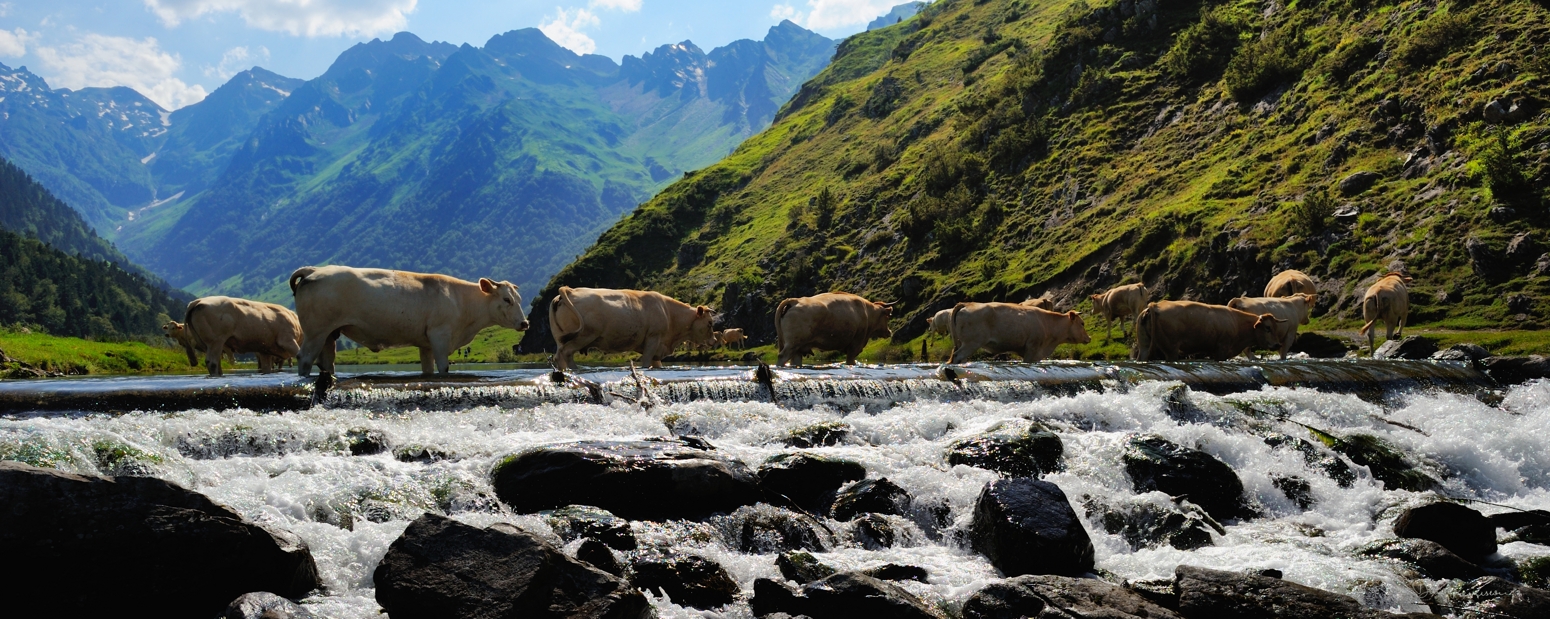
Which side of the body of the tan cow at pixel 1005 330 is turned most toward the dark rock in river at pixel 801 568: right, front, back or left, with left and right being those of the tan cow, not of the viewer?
right

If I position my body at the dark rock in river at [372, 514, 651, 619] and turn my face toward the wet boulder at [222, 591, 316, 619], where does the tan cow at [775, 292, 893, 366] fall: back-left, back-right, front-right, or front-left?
back-right

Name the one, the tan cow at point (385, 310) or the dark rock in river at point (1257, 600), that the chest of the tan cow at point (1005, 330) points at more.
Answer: the dark rock in river

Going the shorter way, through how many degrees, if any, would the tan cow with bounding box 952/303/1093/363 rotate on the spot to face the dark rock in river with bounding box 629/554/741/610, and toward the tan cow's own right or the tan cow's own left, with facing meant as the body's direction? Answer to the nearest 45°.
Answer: approximately 90° to the tan cow's own right

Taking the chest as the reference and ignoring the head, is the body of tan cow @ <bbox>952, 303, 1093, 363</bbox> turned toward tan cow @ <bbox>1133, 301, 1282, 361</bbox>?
yes

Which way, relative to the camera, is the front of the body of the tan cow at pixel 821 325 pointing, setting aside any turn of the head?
to the viewer's right

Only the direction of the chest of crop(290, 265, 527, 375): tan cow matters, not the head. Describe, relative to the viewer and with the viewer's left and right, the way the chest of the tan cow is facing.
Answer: facing to the right of the viewer

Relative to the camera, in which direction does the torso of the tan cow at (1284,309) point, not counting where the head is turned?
to the viewer's right

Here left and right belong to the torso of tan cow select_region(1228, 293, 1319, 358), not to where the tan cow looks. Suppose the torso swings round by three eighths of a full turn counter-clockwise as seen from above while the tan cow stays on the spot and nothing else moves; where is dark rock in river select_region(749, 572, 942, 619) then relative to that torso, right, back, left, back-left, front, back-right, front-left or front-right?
back-left

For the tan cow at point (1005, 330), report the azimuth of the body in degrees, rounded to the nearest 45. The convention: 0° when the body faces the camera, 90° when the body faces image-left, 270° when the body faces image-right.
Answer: approximately 270°
